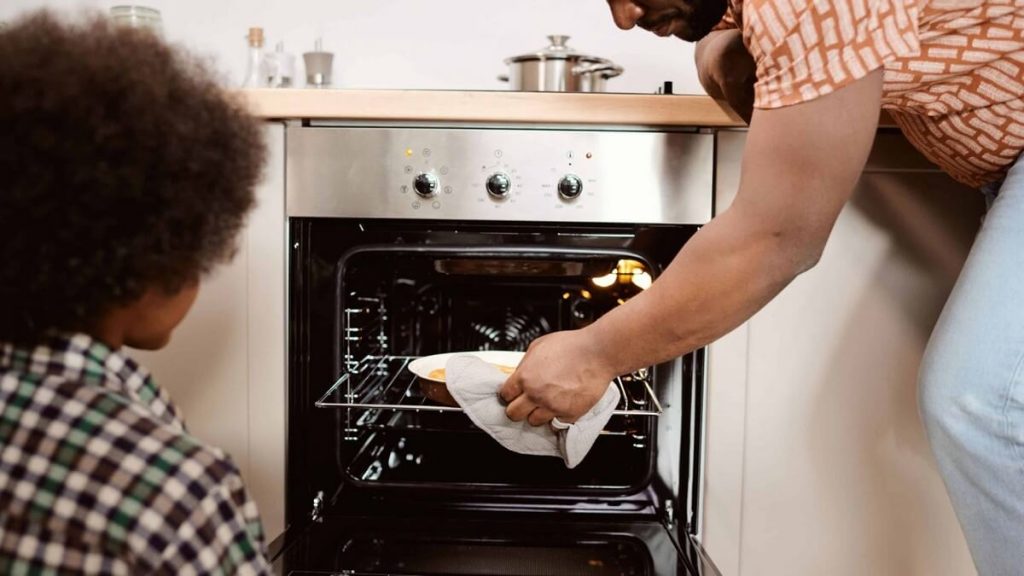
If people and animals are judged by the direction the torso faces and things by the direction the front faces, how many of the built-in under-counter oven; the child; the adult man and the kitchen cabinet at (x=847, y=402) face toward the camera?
2

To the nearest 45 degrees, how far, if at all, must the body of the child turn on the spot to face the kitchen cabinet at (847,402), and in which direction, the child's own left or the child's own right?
approximately 45° to the child's own right

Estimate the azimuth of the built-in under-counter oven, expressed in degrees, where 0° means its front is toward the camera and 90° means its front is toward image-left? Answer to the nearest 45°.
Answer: approximately 0°

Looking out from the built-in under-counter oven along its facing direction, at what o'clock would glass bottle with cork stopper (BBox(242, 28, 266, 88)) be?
The glass bottle with cork stopper is roughly at 5 o'clock from the built-in under-counter oven.

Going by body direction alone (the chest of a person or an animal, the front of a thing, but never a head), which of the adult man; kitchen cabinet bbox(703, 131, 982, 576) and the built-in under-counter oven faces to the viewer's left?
the adult man

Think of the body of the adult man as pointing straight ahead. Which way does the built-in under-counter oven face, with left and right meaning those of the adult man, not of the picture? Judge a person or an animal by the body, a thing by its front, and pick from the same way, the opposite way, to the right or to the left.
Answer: to the left

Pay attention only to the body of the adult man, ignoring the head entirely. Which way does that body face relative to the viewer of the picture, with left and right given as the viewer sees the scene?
facing to the left of the viewer

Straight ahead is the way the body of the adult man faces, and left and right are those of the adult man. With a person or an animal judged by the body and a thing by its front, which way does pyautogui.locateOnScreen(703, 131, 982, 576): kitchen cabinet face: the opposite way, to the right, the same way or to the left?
to the left

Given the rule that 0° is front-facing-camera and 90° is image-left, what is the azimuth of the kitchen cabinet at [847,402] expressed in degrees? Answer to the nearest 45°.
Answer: approximately 0°

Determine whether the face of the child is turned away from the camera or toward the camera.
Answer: away from the camera

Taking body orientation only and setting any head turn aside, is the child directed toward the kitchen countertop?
yes
